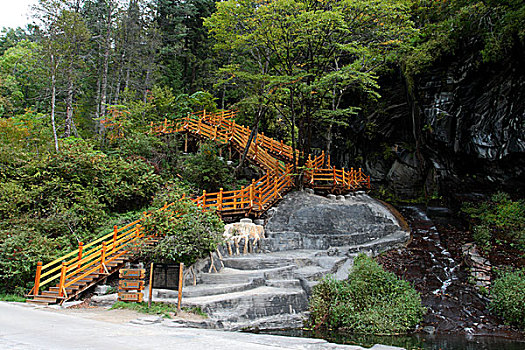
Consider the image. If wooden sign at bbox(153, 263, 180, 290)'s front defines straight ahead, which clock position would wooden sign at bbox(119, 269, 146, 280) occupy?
wooden sign at bbox(119, 269, 146, 280) is roughly at 4 o'clock from wooden sign at bbox(153, 263, 180, 290).

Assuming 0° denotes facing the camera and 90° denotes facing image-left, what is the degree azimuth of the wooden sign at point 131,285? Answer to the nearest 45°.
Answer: approximately 0°

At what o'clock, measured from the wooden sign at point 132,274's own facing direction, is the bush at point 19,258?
The bush is roughly at 4 o'clock from the wooden sign.

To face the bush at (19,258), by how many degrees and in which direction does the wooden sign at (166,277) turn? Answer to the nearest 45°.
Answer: approximately 135° to its right

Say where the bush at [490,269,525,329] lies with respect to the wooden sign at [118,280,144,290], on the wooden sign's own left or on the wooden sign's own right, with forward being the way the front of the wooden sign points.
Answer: on the wooden sign's own left

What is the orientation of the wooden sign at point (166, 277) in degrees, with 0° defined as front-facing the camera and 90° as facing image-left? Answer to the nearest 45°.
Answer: approximately 0°

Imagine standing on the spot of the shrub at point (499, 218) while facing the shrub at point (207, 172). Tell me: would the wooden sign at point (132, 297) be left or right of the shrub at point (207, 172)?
left

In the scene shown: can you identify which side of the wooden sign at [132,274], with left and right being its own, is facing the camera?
front

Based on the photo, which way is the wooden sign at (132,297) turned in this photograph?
toward the camera
